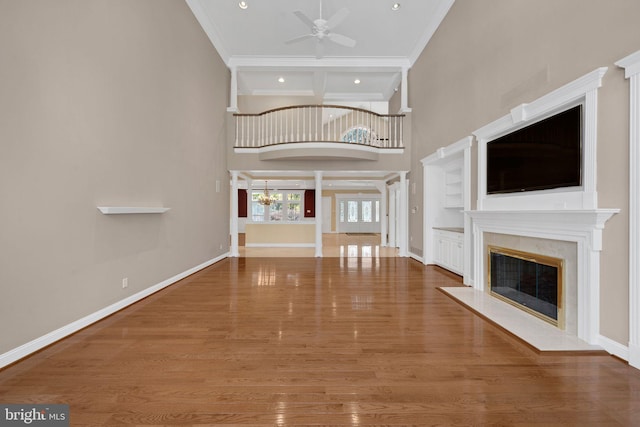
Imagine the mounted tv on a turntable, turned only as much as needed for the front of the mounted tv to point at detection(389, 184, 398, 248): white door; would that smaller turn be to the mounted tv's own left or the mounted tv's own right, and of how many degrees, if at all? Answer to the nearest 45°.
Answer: approximately 90° to the mounted tv's own right

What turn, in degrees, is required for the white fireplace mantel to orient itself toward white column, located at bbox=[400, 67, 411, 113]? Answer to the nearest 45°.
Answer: approximately 90° to its right

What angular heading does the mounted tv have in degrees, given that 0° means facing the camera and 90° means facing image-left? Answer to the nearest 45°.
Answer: approximately 45°

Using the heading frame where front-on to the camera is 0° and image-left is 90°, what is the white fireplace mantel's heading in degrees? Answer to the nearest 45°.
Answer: approximately 45°

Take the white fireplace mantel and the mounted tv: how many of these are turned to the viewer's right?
0

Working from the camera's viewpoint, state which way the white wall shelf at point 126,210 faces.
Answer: facing the viewer and to the right of the viewer

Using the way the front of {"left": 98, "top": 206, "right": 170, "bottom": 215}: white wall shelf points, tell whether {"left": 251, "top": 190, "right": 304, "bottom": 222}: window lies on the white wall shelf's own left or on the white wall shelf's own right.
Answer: on the white wall shelf's own left
